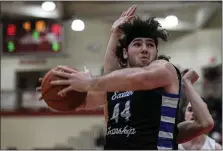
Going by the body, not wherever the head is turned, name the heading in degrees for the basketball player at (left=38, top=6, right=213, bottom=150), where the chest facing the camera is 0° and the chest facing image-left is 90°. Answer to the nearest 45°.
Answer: approximately 45°
